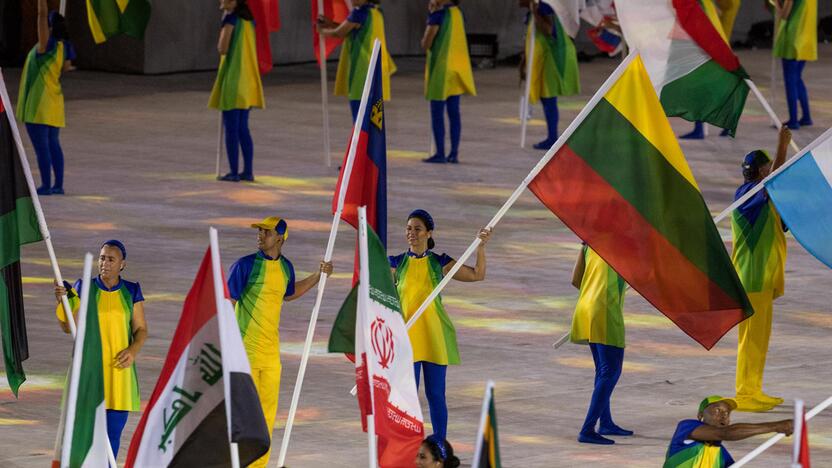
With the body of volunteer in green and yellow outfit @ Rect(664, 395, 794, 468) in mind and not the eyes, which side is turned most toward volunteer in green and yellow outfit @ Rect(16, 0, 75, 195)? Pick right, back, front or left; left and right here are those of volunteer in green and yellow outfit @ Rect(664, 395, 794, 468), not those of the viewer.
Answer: back

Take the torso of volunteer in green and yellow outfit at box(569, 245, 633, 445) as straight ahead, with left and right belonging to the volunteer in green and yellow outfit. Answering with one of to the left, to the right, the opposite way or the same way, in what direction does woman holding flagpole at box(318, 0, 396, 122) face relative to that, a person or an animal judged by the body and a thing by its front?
the opposite way

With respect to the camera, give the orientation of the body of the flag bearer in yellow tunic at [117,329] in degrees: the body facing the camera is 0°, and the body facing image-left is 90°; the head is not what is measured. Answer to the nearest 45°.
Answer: approximately 45°

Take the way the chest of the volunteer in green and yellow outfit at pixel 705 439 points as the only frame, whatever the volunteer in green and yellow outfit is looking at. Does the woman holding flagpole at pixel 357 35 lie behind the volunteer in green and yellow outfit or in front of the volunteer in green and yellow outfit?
behind

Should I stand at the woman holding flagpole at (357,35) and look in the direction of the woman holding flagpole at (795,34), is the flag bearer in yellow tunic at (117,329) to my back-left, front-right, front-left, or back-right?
back-right
